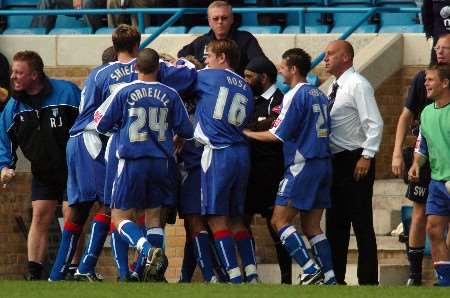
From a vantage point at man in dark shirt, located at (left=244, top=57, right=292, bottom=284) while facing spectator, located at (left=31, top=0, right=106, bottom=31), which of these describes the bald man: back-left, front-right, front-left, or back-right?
back-right

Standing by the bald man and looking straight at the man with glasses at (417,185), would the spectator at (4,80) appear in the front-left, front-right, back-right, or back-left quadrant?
back-left

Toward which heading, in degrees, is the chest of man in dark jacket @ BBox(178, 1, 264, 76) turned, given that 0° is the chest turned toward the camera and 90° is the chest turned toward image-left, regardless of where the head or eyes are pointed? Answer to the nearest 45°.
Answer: approximately 0°

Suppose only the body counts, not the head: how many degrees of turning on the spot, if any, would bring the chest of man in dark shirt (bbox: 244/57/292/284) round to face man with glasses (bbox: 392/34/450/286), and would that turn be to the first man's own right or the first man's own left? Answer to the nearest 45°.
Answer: approximately 135° to the first man's own left

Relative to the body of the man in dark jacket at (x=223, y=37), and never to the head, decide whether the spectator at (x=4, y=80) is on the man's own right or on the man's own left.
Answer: on the man's own right

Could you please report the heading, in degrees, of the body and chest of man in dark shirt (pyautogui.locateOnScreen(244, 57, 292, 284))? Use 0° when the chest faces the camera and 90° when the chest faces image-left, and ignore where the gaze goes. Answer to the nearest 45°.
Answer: approximately 45°

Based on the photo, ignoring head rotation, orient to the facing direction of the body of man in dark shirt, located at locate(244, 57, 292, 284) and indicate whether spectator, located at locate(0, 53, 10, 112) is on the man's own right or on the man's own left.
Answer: on the man's own right

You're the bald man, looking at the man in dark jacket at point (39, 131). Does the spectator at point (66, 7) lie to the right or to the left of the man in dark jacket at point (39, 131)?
right

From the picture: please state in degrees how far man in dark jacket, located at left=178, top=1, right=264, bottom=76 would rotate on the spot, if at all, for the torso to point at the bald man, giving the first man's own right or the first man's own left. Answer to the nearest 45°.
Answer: approximately 45° to the first man's own left

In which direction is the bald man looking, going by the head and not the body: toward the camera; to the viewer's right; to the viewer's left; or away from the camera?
to the viewer's left

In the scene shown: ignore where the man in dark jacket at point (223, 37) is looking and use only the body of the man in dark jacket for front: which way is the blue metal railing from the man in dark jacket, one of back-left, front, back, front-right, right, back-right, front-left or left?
back
